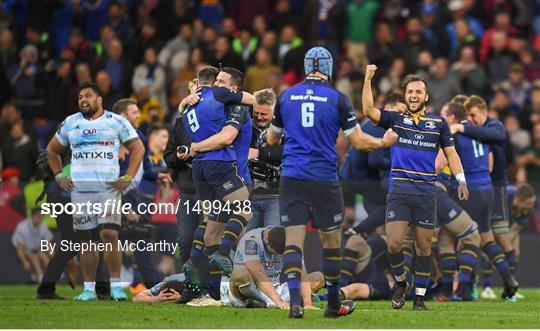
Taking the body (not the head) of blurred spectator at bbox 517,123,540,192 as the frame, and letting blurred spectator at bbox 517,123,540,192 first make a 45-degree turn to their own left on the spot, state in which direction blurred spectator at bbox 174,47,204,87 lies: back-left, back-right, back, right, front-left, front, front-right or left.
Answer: back-right

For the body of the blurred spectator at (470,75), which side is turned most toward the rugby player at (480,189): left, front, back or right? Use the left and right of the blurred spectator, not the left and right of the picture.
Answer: front

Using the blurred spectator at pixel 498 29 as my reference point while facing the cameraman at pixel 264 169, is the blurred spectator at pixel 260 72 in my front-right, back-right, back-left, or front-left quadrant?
front-right

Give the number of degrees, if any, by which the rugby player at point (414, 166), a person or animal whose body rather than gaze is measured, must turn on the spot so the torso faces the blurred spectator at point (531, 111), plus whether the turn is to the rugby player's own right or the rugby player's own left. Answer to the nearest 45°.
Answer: approximately 180°

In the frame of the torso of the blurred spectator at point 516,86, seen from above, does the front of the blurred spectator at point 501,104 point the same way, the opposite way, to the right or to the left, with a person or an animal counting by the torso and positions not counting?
the same way

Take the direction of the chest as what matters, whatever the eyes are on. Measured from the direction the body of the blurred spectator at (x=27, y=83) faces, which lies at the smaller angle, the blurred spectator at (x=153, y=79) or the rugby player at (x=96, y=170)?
the rugby player

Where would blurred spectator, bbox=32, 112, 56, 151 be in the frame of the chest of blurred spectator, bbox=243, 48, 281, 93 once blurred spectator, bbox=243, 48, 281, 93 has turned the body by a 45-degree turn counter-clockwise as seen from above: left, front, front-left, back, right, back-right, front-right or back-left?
back-right

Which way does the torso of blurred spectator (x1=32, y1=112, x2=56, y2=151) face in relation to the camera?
toward the camera

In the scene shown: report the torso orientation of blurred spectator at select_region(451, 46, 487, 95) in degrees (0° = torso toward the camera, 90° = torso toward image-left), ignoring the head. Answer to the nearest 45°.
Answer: approximately 0°

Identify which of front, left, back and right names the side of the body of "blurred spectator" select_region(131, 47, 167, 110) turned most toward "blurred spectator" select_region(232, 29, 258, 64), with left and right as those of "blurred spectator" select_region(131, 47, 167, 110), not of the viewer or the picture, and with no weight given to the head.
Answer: left

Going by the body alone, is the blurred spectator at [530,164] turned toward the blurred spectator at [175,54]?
no

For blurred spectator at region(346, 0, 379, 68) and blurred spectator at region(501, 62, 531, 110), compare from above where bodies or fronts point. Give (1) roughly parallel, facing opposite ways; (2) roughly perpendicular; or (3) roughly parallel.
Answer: roughly parallel

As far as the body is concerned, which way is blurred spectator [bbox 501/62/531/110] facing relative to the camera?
toward the camera
